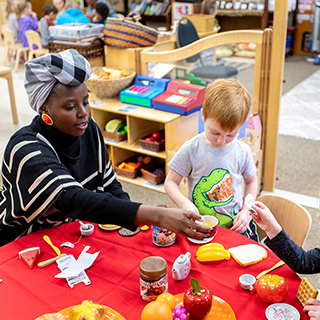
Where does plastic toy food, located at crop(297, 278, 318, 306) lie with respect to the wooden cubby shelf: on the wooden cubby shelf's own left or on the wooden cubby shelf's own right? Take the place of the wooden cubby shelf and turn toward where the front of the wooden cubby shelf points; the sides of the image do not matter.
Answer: on the wooden cubby shelf's own left

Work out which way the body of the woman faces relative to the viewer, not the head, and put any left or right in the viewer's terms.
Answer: facing the viewer and to the right of the viewer

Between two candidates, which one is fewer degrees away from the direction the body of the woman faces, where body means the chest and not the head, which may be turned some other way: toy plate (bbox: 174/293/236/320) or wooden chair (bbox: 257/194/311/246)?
the toy plate

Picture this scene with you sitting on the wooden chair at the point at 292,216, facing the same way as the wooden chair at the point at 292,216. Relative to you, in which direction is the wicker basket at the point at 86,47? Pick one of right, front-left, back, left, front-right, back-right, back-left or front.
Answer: right

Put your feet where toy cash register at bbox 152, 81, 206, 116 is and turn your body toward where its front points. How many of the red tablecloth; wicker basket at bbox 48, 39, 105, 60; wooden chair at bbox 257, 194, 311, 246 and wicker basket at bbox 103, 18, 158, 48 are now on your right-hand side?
2

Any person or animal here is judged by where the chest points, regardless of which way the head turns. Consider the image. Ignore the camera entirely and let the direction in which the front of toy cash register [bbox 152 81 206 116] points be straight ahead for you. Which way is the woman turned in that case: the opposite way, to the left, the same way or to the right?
to the left

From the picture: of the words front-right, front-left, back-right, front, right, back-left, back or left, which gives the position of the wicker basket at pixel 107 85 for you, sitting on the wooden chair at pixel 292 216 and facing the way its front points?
right

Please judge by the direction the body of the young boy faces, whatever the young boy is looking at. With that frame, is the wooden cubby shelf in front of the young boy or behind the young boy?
behind

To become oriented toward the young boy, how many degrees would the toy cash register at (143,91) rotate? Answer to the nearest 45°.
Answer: approximately 45° to its left
